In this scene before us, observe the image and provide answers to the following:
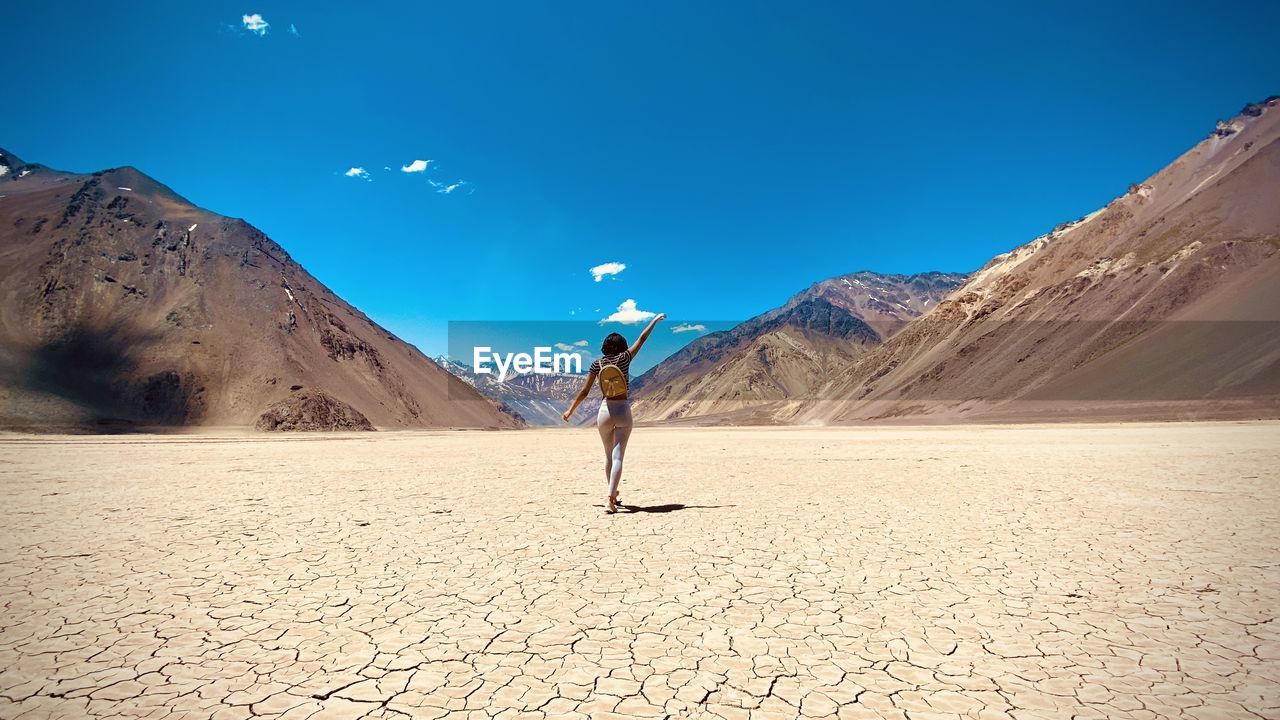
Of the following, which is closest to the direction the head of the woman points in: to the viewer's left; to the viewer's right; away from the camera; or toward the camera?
away from the camera

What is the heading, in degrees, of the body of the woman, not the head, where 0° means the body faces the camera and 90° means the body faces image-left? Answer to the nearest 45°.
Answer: approximately 180°
